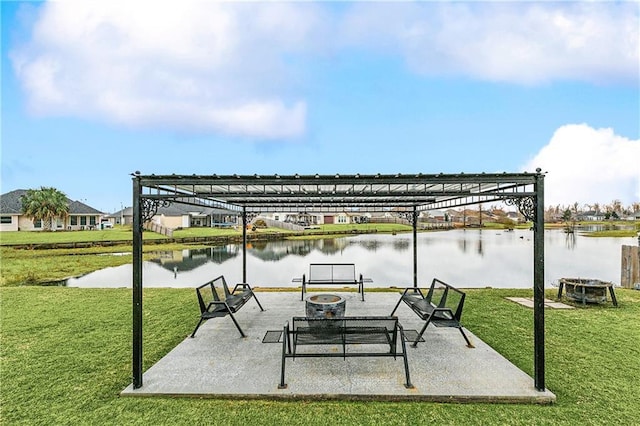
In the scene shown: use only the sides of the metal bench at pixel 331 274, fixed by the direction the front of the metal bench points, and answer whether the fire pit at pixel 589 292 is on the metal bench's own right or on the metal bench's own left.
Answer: on the metal bench's own left

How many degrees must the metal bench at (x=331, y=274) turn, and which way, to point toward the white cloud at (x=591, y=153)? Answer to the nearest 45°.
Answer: approximately 135° to its left

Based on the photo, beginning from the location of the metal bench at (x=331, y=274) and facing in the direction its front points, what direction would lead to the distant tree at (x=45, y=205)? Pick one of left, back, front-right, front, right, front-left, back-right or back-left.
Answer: back-right

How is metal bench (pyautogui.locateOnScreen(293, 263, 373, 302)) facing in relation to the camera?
toward the camera

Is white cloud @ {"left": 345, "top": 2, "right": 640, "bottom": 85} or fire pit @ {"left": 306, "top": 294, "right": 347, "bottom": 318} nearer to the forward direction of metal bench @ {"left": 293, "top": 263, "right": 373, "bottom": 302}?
the fire pit

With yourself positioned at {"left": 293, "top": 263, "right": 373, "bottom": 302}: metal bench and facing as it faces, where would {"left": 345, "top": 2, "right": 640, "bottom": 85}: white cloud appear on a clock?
The white cloud is roughly at 8 o'clock from the metal bench.

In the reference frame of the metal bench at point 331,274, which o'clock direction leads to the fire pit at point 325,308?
The fire pit is roughly at 12 o'clock from the metal bench.
